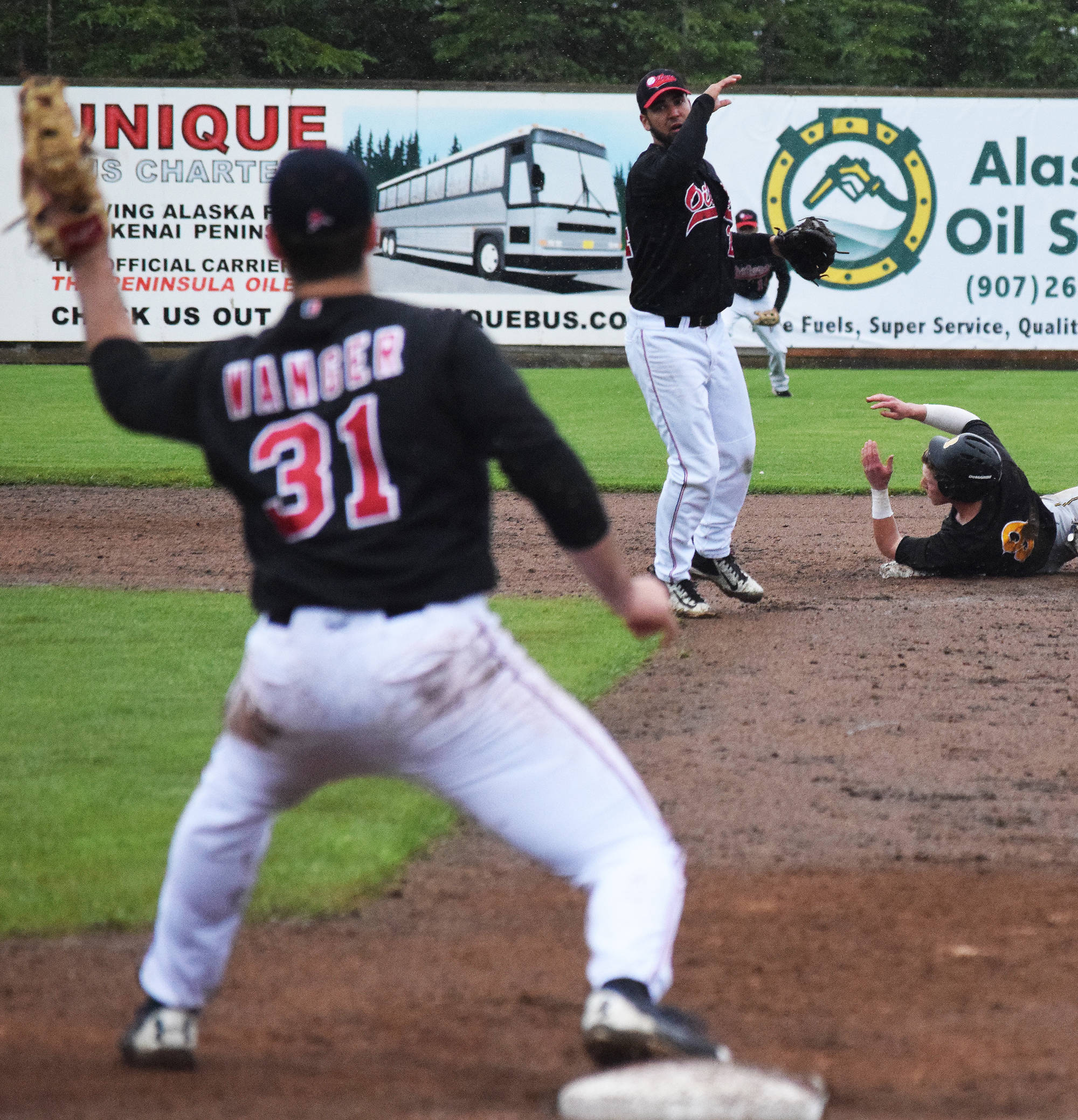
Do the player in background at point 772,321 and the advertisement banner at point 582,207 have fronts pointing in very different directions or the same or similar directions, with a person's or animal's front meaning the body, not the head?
same or similar directions

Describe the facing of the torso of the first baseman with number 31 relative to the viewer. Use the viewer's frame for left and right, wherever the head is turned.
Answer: facing away from the viewer

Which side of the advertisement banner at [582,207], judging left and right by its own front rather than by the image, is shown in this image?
front

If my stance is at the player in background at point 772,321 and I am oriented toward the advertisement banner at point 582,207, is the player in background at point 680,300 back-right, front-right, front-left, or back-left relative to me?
back-left

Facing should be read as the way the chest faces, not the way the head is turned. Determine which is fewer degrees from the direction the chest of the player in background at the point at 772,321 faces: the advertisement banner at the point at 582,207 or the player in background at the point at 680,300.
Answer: the player in background

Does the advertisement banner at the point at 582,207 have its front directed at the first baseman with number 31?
yes

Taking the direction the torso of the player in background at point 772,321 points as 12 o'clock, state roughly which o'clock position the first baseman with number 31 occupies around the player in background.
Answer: The first baseman with number 31 is roughly at 12 o'clock from the player in background.

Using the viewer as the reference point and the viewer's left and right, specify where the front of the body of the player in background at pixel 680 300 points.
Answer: facing the viewer and to the right of the viewer

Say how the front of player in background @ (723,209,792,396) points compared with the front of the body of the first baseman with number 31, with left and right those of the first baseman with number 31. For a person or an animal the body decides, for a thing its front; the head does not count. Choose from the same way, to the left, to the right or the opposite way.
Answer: the opposite way

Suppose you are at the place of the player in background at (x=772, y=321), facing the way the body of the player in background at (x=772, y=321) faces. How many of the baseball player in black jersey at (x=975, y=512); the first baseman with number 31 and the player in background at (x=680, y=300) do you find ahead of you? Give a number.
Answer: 3

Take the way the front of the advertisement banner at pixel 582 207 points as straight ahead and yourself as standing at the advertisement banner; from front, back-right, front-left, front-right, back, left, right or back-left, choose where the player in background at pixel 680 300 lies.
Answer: front

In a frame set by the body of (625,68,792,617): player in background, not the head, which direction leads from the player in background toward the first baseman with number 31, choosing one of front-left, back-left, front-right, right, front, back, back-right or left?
front-right

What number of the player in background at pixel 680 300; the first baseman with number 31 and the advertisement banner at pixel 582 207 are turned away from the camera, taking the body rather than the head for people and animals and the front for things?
1

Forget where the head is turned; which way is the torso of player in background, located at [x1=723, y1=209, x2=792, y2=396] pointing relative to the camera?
toward the camera

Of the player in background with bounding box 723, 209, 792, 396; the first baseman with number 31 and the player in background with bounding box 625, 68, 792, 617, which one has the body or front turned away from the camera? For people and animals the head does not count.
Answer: the first baseman with number 31
